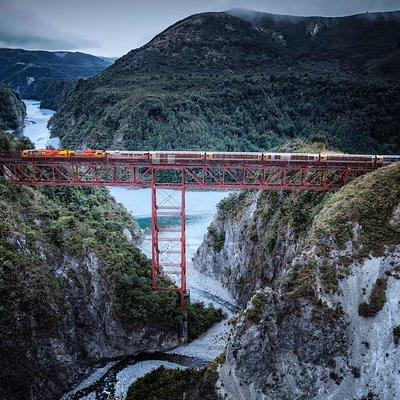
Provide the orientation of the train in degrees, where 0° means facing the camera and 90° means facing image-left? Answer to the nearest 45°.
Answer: approximately 90°

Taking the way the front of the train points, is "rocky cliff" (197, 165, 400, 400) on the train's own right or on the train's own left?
on the train's own left
